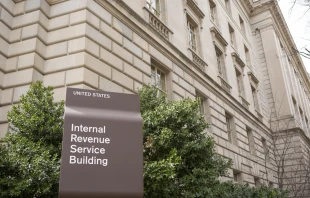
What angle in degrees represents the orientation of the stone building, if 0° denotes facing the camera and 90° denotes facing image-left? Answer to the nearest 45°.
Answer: approximately 315°

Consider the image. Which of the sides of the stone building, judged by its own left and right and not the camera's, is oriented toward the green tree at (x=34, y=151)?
right
